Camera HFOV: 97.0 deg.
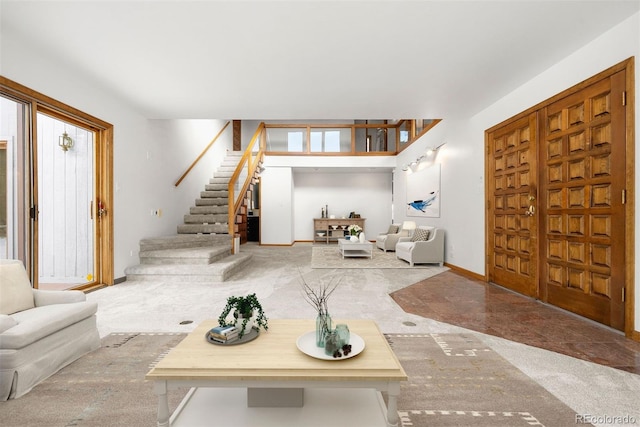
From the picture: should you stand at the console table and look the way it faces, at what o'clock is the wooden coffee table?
The wooden coffee table is roughly at 12 o'clock from the console table.

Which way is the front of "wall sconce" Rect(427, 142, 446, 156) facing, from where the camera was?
facing to the left of the viewer

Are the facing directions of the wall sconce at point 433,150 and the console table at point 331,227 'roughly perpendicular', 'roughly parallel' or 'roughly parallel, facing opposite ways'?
roughly perpendicular

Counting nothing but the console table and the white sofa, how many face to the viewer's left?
0

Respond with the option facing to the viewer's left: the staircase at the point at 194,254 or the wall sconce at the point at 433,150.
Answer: the wall sconce

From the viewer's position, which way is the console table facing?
facing the viewer

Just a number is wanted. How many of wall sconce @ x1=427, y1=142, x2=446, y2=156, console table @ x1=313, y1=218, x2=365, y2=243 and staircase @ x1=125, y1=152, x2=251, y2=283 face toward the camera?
2

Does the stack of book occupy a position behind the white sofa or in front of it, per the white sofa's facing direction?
in front

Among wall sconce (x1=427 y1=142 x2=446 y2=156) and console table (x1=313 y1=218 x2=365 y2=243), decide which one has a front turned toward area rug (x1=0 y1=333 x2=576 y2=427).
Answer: the console table

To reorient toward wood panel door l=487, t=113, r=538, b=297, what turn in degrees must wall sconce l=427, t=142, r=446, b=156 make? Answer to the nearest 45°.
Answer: approximately 135° to its left

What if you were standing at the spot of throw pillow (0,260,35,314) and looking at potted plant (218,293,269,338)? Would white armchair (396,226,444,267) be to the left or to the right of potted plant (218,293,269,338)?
left

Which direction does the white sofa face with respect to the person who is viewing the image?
facing the viewer and to the right of the viewer

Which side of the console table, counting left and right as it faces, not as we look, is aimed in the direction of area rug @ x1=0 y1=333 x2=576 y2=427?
front

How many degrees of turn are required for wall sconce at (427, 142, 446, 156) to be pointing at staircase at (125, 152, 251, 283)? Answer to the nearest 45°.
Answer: approximately 45° to its left
